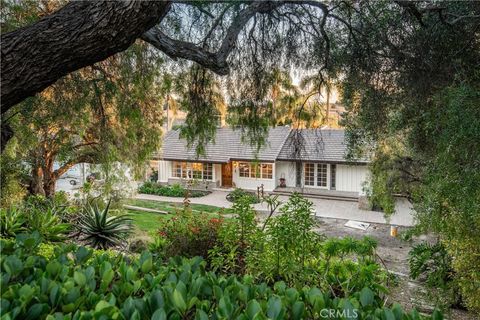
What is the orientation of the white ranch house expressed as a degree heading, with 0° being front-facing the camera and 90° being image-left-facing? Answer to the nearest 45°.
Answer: approximately 0°

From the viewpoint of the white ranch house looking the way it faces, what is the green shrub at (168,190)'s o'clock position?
The green shrub is roughly at 3 o'clock from the white ranch house.

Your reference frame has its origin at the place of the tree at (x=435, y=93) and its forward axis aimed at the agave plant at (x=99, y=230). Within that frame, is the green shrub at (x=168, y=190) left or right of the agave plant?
right

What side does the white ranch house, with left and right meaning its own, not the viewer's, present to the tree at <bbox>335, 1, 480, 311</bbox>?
front

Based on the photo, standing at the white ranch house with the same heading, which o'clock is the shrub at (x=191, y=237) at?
The shrub is roughly at 12 o'clock from the white ranch house.

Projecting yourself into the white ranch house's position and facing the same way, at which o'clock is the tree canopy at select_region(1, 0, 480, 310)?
The tree canopy is roughly at 12 o'clock from the white ranch house.

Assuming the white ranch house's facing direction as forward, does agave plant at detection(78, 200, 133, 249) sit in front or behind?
in front
